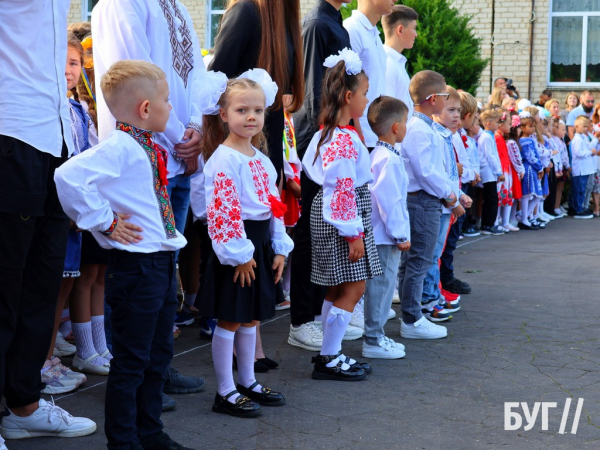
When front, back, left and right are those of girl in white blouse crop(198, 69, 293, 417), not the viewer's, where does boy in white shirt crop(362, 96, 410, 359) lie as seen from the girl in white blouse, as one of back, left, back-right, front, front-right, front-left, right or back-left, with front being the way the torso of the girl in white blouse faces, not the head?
left

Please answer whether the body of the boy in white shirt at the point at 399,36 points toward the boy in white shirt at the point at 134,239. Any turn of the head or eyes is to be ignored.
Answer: no

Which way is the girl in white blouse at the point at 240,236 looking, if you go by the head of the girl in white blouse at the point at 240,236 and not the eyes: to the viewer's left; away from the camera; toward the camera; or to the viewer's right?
toward the camera

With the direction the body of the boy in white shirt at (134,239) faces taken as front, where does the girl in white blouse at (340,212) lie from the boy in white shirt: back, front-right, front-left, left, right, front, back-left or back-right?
front-left

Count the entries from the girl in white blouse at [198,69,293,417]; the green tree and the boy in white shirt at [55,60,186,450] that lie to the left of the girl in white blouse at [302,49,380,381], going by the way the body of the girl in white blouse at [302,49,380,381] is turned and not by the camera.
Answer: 1

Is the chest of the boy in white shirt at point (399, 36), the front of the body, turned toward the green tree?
no

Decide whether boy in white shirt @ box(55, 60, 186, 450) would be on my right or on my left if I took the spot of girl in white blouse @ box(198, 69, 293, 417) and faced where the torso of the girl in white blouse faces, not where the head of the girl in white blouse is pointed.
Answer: on my right

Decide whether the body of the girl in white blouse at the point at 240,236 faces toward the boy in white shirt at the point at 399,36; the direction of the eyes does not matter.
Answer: no
